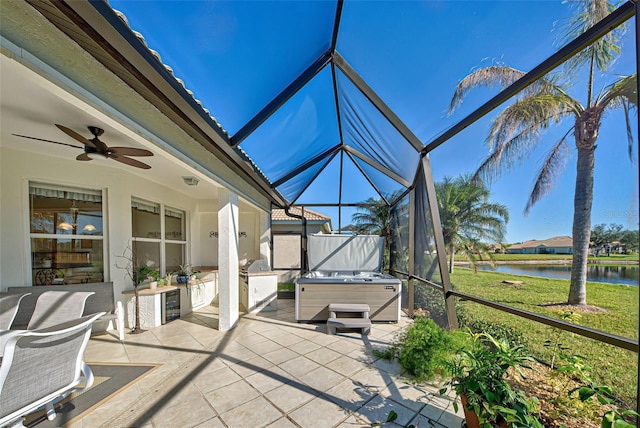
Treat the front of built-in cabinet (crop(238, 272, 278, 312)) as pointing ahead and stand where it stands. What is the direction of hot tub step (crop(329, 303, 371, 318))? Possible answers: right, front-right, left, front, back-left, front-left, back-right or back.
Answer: back-left

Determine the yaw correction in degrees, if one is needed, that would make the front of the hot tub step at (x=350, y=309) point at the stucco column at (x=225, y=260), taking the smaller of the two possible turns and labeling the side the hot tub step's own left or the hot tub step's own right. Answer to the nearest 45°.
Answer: approximately 90° to the hot tub step's own right

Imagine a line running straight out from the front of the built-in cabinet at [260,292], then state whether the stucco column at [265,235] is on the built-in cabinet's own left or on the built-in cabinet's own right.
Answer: on the built-in cabinet's own right

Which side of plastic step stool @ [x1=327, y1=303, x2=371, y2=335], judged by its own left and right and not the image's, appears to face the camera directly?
front

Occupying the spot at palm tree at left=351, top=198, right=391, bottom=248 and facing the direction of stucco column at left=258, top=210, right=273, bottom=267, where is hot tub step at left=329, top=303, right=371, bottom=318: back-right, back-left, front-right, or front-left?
front-left

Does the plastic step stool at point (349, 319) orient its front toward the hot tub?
no

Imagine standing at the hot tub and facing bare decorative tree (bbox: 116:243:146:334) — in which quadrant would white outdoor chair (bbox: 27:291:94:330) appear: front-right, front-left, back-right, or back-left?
front-left

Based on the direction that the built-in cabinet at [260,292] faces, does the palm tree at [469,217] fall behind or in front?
behind
